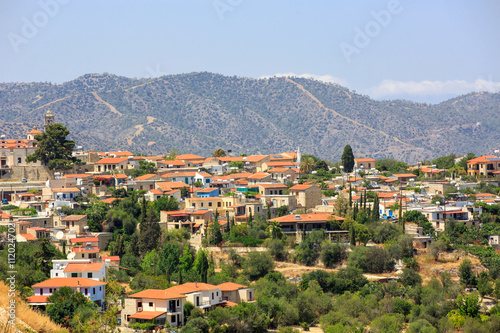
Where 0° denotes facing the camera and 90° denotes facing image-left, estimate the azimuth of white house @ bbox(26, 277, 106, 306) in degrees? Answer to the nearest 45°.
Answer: approximately 0°

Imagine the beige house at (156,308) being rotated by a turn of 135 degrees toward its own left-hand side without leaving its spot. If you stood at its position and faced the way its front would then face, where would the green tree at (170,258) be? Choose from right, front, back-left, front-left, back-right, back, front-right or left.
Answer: front

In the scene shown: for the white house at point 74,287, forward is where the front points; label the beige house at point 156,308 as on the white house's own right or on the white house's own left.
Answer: on the white house's own left

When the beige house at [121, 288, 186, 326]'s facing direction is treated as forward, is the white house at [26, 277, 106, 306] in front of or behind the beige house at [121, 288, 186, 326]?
behind

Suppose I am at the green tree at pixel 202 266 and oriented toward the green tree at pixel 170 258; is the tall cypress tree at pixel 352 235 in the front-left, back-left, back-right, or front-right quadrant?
back-right

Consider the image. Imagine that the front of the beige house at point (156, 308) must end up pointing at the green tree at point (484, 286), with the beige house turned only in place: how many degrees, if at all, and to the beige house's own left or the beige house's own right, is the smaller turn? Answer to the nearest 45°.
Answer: approximately 45° to the beige house's own left

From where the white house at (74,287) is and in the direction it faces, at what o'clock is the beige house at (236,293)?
The beige house is roughly at 9 o'clock from the white house.

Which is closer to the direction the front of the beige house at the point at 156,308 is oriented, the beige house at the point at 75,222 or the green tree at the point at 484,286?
the green tree

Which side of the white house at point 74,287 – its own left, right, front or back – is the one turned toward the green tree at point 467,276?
left

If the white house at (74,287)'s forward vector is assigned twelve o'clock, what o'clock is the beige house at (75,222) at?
The beige house is roughly at 6 o'clock from the white house.

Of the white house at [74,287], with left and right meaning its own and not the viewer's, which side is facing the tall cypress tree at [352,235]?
left
